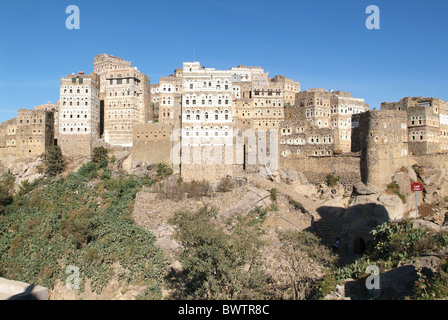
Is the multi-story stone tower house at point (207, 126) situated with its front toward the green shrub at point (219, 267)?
yes

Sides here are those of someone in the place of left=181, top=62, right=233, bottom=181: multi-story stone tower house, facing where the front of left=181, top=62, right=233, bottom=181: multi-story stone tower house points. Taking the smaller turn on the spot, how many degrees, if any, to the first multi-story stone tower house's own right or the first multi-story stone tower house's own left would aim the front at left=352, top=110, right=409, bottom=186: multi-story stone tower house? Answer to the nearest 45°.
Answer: approximately 90° to the first multi-story stone tower house's own left

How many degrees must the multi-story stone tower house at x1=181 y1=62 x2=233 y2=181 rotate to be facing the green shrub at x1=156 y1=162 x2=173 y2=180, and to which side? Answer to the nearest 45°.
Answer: approximately 90° to its right

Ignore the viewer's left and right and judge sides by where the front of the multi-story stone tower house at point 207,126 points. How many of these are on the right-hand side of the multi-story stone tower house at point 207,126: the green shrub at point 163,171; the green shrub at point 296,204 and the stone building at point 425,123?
1

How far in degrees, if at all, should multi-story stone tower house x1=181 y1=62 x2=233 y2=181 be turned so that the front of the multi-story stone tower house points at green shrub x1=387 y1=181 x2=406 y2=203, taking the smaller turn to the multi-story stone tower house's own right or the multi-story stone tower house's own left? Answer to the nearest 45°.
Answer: approximately 90° to the multi-story stone tower house's own left

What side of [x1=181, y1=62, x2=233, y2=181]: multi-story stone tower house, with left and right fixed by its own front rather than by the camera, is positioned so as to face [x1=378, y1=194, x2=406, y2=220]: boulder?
left

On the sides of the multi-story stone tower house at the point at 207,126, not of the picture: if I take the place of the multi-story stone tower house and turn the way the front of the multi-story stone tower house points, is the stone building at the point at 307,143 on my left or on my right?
on my left

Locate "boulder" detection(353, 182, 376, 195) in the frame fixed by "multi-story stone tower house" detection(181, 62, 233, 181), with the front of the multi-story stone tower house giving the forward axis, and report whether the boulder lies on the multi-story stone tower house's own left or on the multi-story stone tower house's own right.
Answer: on the multi-story stone tower house's own left

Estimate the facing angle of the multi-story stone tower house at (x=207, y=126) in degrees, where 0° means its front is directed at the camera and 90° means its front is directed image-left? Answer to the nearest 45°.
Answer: approximately 0°

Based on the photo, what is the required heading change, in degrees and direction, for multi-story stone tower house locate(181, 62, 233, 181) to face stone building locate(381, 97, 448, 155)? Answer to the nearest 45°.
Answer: approximately 90° to its left

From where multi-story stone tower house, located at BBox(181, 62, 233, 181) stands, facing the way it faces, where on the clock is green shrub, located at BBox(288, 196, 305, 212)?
The green shrub is roughly at 10 o'clock from the multi-story stone tower house.
